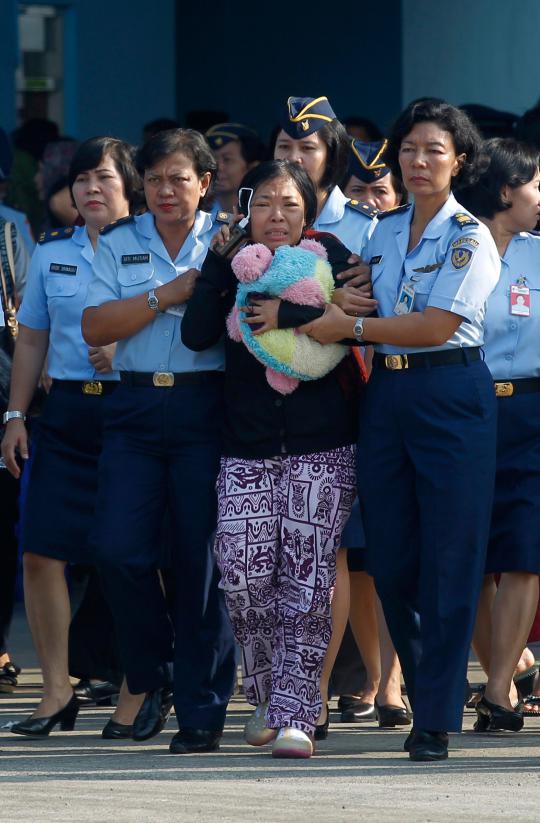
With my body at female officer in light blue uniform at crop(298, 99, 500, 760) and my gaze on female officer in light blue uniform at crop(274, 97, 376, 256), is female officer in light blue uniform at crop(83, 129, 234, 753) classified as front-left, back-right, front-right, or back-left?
front-left

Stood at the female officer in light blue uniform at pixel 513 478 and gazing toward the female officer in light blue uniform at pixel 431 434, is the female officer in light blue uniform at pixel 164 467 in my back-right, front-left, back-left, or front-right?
front-right

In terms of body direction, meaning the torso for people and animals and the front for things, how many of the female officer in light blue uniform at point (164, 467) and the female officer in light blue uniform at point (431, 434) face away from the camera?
0

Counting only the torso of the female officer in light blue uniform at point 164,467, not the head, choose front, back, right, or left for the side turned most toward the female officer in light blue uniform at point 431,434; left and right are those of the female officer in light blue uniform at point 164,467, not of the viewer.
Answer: left

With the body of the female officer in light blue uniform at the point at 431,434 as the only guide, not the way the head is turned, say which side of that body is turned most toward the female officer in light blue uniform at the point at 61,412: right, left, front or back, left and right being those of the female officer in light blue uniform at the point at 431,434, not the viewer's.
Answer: right

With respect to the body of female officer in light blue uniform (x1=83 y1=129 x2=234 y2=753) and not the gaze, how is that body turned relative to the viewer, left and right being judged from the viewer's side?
facing the viewer

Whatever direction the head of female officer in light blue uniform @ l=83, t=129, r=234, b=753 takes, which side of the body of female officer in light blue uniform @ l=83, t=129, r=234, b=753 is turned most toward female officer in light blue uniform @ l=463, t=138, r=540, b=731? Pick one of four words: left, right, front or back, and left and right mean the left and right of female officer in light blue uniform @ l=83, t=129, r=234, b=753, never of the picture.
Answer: left

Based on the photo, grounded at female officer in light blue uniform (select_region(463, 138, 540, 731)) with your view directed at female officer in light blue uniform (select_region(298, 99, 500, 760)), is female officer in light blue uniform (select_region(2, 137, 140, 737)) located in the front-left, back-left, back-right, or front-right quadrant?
front-right

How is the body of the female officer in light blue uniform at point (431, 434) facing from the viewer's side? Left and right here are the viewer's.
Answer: facing the viewer and to the left of the viewer
